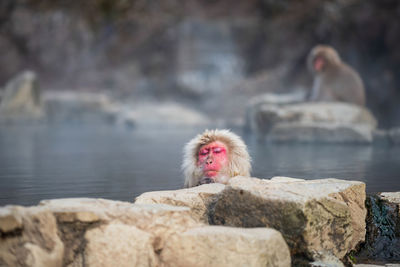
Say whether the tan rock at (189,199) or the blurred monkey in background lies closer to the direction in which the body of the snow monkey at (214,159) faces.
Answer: the tan rock

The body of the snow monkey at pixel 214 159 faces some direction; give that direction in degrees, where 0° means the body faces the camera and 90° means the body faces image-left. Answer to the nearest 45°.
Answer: approximately 0°

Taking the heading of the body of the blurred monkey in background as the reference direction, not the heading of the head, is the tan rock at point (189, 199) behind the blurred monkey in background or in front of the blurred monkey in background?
in front

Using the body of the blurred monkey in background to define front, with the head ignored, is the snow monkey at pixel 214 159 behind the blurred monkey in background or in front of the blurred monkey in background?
in front

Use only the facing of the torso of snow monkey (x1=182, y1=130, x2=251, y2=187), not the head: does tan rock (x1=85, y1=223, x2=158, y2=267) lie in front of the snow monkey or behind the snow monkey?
in front

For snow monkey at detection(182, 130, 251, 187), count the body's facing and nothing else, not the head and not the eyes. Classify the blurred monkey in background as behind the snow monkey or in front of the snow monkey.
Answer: behind

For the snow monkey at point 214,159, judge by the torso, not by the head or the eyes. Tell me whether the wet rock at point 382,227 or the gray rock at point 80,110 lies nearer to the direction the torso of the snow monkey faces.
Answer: the wet rock

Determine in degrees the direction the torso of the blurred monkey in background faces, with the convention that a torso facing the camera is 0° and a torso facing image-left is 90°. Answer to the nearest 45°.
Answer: approximately 45°

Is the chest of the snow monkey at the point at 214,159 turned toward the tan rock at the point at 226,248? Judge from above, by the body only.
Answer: yes

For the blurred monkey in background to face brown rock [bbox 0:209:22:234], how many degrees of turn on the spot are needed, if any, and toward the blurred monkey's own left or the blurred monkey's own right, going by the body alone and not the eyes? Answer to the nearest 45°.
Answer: approximately 45° to the blurred monkey's own left
